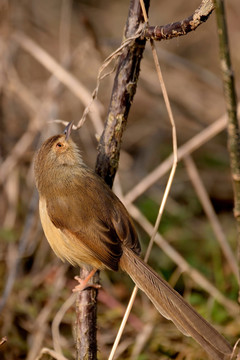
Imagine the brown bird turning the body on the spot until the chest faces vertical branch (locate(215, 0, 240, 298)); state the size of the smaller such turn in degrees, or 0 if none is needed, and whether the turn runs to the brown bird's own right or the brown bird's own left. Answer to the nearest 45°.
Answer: approximately 180°

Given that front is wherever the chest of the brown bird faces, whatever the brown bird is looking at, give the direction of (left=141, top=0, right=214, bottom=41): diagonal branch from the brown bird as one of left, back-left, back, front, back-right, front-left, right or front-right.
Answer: back

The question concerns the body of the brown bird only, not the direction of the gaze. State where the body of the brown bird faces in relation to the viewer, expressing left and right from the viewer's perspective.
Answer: facing away from the viewer and to the left of the viewer
